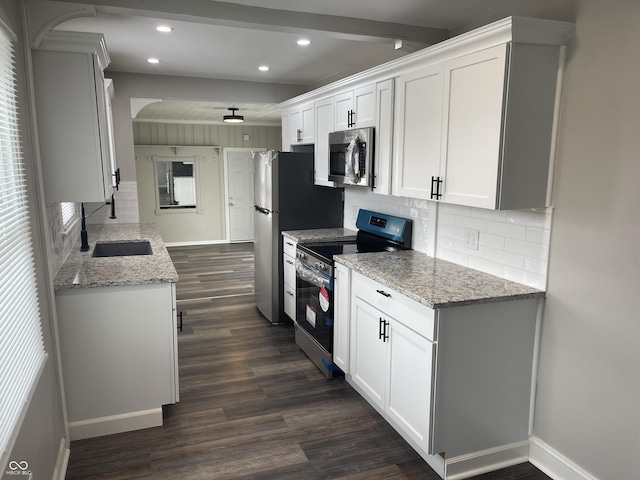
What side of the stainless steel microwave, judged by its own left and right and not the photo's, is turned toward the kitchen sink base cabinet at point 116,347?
front

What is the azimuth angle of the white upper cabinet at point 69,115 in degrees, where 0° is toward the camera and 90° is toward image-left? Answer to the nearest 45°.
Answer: approximately 270°

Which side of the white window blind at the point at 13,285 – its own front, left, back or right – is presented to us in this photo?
right

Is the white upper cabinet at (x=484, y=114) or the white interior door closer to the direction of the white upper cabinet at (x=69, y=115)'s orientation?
the white upper cabinet

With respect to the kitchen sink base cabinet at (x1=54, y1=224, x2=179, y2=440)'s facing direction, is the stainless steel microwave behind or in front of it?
in front

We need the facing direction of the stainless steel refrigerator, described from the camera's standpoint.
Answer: facing to the left of the viewer

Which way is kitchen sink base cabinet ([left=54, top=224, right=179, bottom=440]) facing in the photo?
to the viewer's right

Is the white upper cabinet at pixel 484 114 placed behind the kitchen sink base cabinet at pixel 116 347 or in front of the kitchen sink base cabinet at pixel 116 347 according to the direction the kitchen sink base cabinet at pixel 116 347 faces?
in front

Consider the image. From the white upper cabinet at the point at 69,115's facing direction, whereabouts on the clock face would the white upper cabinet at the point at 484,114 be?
the white upper cabinet at the point at 484,114 is roughly at 1 o'clock from the white upper cabinet at the point at 69,115.

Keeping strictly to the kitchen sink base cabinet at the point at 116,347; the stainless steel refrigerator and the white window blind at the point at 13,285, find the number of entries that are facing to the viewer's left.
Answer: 1

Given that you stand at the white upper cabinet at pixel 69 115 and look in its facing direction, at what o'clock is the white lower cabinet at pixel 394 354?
The white lower cabinet is roughly at 1 o'clock from the white upper cabinet.

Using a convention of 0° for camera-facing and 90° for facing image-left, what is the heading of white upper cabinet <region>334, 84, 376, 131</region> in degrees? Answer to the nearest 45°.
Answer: approximately 45°

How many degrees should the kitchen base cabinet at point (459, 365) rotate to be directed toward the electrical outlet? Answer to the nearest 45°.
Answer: approximately 135° to its right

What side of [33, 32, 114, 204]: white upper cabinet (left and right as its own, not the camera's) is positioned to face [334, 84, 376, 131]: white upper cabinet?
front
